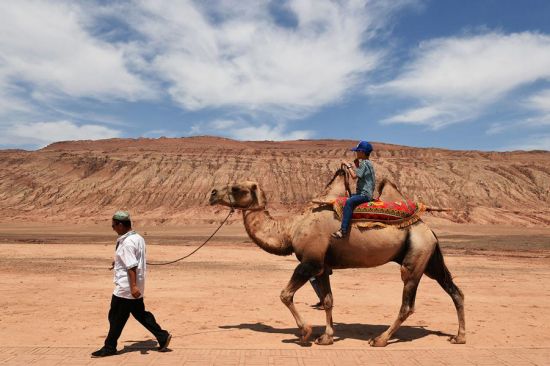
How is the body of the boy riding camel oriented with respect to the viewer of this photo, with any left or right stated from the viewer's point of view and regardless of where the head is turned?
facing to the left of the viewer

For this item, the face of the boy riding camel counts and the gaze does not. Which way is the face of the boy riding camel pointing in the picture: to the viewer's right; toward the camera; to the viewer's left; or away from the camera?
to the viewer's left

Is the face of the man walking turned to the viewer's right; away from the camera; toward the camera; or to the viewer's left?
to the viewer's left

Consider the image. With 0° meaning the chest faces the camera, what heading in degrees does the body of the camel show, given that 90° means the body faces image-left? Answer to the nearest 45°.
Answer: approximately 90°

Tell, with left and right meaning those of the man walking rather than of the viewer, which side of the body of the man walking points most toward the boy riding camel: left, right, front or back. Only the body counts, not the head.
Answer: back

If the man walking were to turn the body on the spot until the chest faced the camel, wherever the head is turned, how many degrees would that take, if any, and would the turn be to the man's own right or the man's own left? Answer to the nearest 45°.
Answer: approximately 180°

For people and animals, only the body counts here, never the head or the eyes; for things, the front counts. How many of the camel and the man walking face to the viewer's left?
2

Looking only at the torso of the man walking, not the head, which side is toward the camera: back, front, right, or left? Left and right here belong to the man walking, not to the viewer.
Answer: left

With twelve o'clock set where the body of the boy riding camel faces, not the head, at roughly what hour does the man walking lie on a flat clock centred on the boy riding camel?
The man walking is roughly at 11 o'clock from the boy riding camel.

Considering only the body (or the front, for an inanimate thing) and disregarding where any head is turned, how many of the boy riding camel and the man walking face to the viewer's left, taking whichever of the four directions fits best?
2
